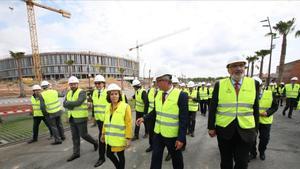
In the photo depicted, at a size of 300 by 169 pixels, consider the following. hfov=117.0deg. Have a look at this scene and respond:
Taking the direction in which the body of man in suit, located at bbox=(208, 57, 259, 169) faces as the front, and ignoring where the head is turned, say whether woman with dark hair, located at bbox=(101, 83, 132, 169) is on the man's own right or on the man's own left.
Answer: on the man's own right

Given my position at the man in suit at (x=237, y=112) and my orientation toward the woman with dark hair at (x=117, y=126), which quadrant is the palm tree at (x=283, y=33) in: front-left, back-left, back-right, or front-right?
back-right

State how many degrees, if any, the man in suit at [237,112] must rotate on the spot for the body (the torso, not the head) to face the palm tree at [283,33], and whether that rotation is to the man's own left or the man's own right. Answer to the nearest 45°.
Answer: approximately 180°

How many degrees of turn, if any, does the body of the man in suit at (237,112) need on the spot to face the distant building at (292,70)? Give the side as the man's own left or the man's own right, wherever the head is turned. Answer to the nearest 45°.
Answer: approximately 180°

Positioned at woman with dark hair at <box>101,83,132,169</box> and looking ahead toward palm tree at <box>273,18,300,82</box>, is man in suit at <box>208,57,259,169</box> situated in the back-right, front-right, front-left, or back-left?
front-right

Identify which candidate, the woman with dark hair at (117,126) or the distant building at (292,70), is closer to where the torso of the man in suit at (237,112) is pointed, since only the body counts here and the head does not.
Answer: the woman with dark hair

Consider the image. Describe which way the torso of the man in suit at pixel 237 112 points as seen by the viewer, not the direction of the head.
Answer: toward the camera
